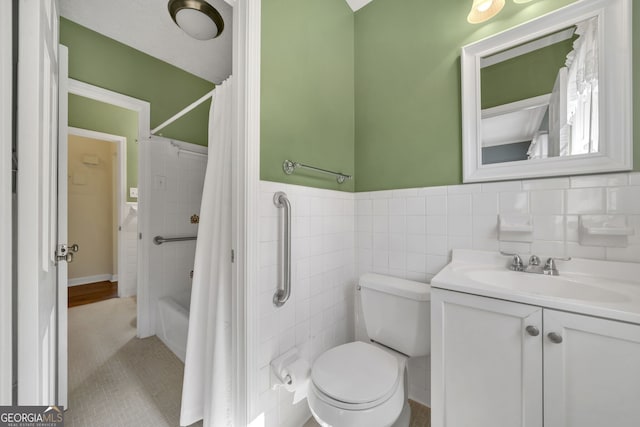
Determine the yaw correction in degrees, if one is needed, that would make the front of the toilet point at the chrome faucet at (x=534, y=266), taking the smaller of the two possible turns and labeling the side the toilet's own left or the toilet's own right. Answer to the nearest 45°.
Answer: approximately 135° to the toilet's own left

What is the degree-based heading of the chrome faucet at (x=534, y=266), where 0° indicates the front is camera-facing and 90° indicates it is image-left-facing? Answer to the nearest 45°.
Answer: approximately 0°

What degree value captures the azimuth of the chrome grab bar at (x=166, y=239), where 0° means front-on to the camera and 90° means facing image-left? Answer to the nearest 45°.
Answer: approximately 315°

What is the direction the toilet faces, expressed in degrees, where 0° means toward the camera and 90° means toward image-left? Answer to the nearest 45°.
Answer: approximately 45°

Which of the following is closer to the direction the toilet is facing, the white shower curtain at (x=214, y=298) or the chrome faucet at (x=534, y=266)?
the white shower curtain

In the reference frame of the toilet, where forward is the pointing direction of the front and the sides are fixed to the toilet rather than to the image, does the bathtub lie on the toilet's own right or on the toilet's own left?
on the toilet's own right
